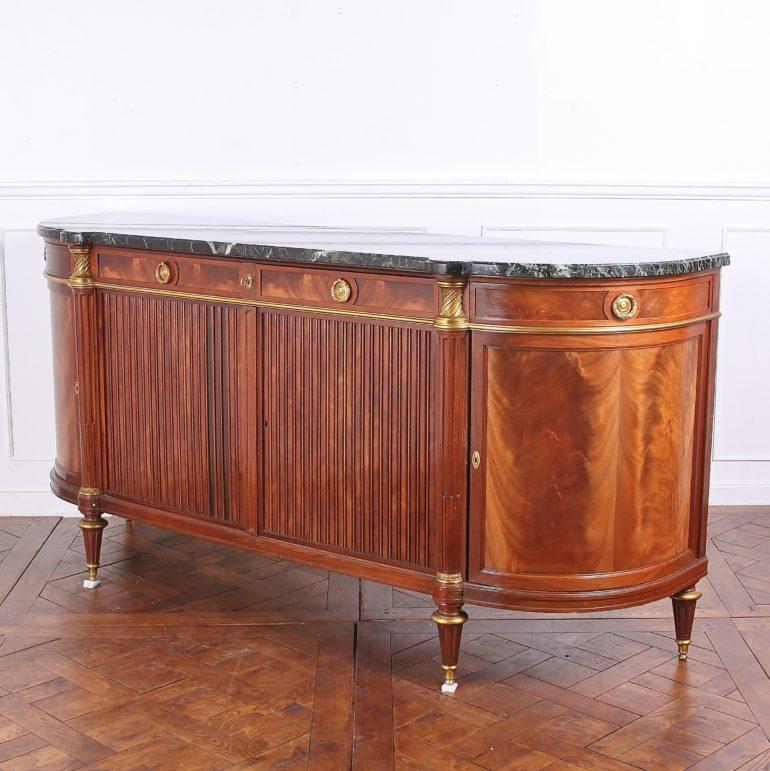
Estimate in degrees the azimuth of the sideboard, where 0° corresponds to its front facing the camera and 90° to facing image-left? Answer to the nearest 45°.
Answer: approximately 45°
